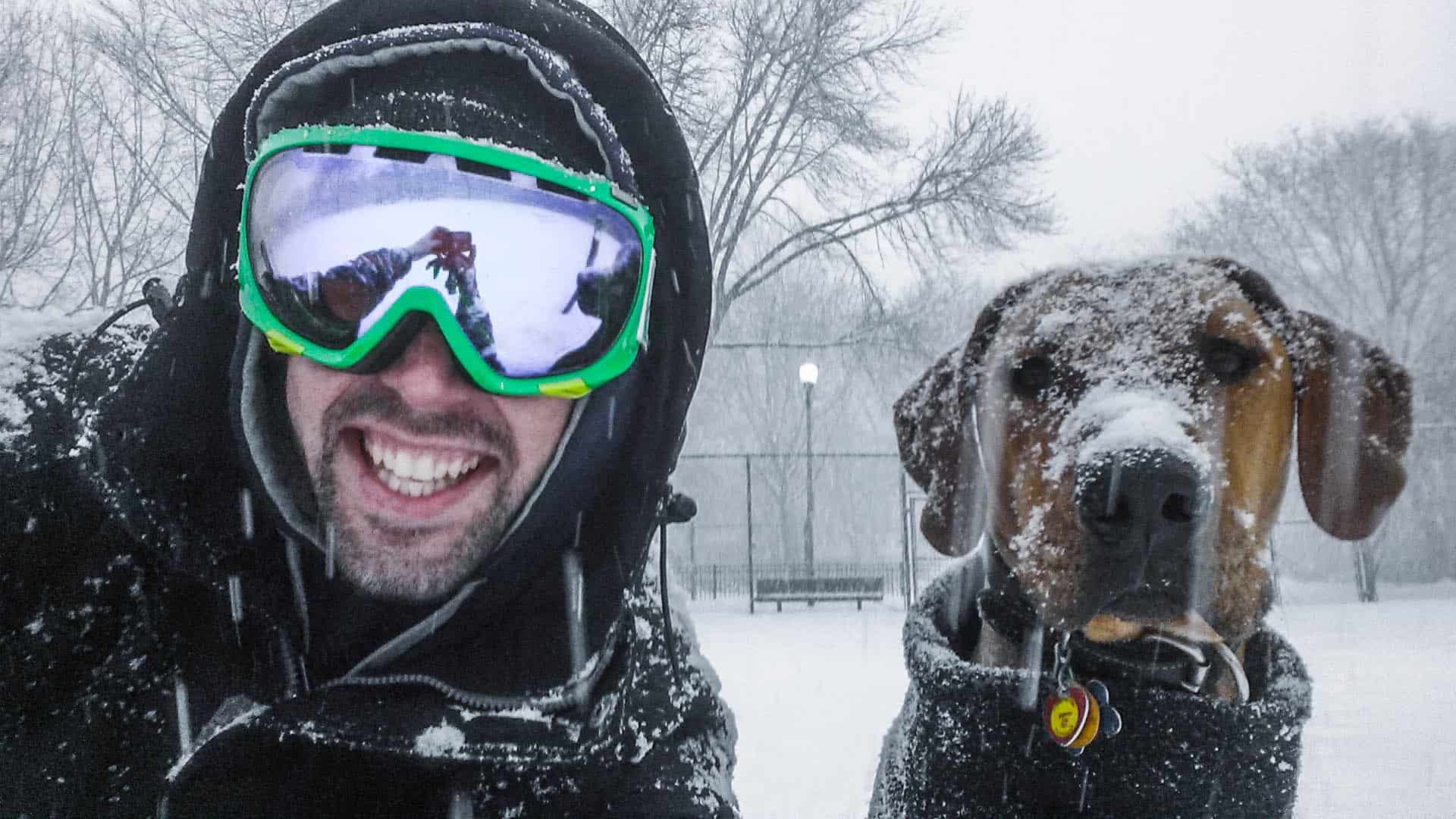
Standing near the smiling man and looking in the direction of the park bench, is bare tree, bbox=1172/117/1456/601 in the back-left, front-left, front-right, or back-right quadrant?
front-right

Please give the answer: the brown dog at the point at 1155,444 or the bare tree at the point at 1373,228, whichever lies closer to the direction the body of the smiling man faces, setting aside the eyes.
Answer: the brown dog

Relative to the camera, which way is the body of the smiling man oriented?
toward the camera

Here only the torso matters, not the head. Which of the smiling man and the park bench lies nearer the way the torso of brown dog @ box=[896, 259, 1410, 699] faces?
the smiling man

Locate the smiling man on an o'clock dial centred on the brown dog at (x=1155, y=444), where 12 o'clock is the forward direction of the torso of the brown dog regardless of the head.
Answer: The smiling man is roughly at 2 o'clock from the brown dog.

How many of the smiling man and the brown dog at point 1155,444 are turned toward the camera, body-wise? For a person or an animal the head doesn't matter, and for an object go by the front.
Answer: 2

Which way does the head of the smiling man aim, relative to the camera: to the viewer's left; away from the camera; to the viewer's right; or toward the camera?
toward the camera

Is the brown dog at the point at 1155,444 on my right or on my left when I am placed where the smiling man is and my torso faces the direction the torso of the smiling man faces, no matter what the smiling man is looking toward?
on my left

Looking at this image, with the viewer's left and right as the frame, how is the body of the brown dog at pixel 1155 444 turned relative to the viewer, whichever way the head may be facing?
facing the viewer

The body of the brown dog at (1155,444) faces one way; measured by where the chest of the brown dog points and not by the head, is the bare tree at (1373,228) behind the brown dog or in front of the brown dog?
behind

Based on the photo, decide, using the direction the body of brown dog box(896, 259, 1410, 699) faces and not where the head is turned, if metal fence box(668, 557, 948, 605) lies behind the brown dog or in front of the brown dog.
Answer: behind

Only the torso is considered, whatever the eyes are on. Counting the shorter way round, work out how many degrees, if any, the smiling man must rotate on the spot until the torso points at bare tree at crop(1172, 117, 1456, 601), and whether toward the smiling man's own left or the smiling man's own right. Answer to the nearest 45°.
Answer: approximately 135° to the smiling man's own left

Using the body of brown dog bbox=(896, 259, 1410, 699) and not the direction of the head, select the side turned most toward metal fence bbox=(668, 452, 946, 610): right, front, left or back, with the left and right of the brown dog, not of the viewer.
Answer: back

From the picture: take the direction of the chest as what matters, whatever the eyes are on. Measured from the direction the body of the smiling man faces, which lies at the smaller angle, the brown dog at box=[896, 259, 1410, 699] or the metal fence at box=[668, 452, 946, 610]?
the brown dog
